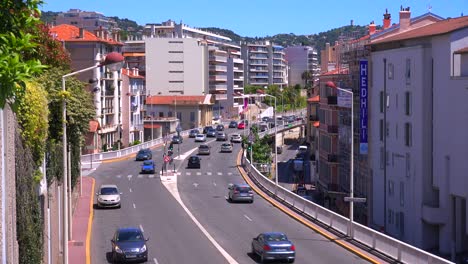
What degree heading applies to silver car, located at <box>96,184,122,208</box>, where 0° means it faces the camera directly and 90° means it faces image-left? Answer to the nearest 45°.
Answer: approximately 0°

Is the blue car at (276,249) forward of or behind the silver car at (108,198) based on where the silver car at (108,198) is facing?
forward

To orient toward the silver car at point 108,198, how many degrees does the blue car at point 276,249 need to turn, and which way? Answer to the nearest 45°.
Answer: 0° — it already faces it

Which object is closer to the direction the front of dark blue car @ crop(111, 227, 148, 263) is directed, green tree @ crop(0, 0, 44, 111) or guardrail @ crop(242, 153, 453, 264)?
the green tree

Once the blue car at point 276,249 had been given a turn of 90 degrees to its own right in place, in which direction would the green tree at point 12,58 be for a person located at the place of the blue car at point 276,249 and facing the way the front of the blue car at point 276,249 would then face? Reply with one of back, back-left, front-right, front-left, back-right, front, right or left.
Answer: back-right

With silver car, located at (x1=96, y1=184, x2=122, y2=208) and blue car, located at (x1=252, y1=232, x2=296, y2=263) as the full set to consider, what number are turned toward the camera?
1

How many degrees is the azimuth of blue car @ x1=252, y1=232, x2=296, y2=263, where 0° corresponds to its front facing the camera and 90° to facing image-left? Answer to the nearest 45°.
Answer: approximately 135°

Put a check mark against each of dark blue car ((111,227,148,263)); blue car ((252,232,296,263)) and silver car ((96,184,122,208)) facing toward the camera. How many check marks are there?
2

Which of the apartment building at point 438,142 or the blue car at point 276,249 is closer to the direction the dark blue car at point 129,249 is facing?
the blue car

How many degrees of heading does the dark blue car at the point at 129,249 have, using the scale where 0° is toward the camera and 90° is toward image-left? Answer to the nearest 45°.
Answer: approximately 0°
